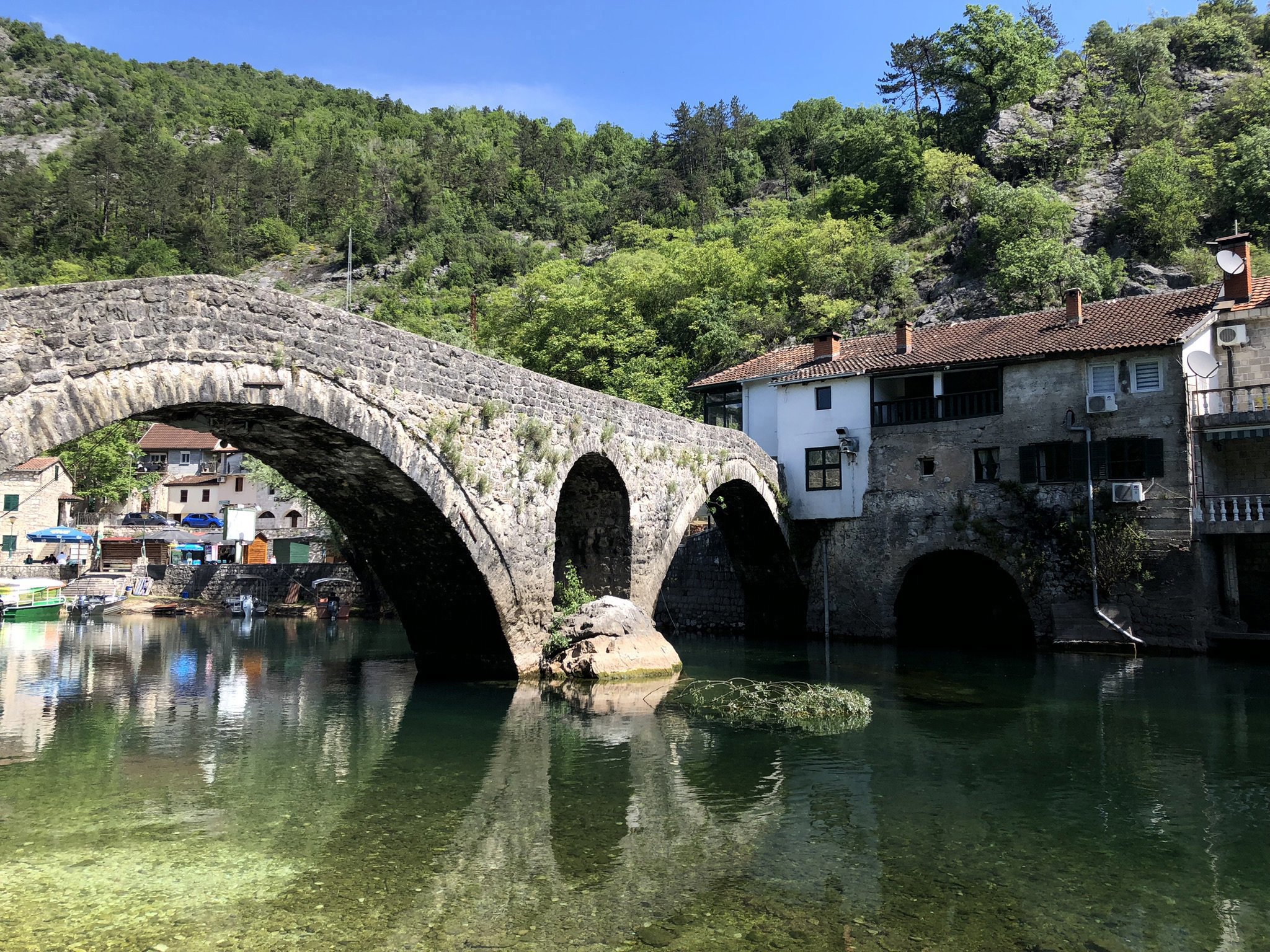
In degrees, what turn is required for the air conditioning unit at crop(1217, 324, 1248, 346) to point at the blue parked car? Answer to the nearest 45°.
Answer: approximately 90° to its right

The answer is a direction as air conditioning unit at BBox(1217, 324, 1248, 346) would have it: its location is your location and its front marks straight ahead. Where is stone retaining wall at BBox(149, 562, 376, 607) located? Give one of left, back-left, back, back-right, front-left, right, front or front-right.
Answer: right

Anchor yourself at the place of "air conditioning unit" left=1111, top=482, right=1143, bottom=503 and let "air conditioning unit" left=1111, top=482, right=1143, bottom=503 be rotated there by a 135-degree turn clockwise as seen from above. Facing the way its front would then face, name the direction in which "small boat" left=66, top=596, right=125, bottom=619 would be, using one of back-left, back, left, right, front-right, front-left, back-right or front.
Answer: front-left

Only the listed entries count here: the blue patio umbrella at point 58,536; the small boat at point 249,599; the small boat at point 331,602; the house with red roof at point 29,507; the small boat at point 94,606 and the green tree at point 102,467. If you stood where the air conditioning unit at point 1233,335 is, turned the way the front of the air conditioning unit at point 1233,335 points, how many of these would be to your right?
6

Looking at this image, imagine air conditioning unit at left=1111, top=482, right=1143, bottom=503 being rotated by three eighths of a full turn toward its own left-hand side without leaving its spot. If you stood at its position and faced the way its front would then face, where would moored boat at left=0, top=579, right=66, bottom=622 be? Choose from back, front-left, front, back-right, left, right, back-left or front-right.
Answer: back-left

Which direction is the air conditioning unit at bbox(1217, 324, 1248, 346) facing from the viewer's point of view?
toward the camera

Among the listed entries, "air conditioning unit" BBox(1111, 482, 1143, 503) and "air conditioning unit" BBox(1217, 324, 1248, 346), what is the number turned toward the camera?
2

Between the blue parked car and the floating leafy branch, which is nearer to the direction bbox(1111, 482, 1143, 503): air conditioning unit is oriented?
the floating leafy branch

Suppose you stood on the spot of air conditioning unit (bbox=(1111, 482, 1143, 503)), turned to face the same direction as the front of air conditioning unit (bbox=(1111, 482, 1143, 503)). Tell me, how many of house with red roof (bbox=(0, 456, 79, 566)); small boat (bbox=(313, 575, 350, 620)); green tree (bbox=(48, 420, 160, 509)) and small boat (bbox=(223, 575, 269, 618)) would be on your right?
4

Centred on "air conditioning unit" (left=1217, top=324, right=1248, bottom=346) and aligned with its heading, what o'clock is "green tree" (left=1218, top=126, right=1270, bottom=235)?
The green tree is roughly at 6 o'clock from the air conditioning unit.

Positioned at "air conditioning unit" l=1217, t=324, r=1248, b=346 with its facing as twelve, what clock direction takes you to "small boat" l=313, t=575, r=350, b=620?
The small boat is roughly at 3 o'clock from the air conditioning unit.

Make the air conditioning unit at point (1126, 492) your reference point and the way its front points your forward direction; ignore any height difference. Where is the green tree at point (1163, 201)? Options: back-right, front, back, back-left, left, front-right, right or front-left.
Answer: back

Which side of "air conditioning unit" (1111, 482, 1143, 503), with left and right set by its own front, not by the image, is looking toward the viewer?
front

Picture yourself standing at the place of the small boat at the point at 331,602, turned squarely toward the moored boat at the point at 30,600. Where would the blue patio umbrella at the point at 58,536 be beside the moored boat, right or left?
right

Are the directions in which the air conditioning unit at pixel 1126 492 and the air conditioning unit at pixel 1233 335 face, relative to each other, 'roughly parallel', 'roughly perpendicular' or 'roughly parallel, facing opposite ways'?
roughly parallel

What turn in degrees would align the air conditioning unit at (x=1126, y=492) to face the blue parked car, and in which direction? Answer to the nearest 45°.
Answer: approximately 90° to its right

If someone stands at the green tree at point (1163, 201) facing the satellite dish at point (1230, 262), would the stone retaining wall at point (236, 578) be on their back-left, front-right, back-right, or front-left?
front-right
